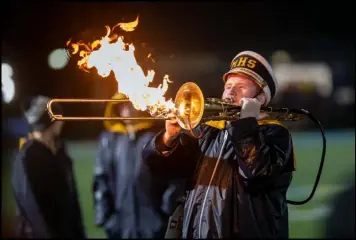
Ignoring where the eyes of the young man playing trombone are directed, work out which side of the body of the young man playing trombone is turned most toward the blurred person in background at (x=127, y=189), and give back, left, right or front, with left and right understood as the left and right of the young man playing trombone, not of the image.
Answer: right

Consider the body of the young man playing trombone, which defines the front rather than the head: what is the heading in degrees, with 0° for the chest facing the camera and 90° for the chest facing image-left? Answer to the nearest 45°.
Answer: approximately 45°

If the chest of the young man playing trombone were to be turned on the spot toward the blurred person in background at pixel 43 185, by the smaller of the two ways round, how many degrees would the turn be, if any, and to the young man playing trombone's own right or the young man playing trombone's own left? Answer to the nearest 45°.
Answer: approximately 90° to the young man playing trombone's own right
